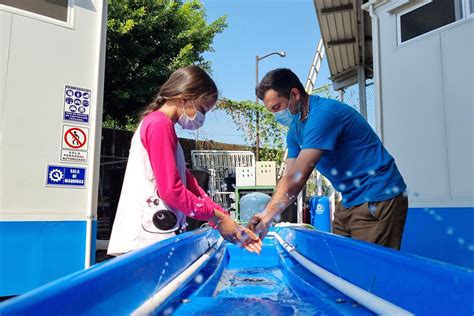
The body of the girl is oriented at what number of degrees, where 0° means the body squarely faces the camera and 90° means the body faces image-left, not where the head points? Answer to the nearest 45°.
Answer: approximately 270°

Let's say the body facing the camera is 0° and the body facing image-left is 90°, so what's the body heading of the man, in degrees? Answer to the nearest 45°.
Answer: approximately 90°

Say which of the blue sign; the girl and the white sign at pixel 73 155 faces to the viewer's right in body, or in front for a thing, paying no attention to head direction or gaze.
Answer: the girl

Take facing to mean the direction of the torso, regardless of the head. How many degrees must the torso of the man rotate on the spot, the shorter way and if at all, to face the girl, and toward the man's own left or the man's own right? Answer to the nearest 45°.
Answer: approximately 45° to the man's own left

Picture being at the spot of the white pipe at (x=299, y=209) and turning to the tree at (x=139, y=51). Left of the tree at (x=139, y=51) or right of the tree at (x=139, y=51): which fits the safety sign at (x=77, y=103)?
left

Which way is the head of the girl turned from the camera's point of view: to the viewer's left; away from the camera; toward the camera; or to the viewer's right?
to the viewer's right

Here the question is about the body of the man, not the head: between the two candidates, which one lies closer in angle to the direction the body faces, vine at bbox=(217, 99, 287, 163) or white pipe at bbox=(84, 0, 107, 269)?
the white pipe

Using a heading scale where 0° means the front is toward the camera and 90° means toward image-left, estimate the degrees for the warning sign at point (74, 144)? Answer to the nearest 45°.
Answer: approximately 0°
